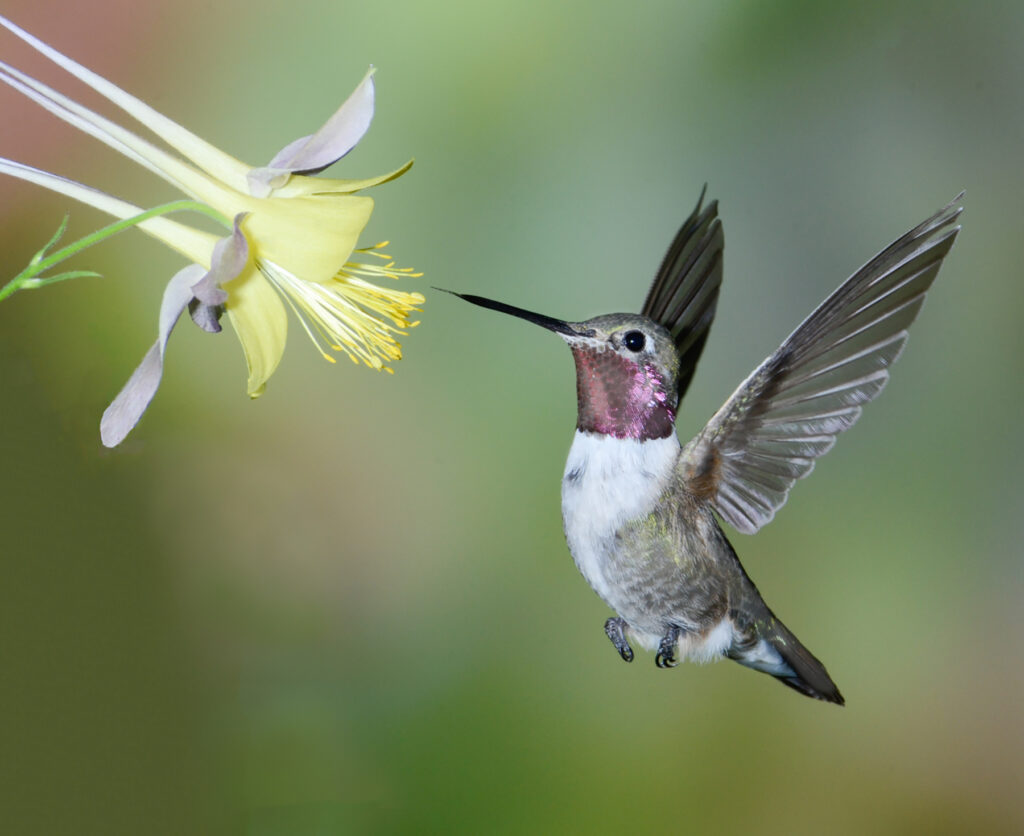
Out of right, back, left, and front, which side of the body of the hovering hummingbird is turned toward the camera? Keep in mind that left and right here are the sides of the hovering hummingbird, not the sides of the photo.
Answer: left
